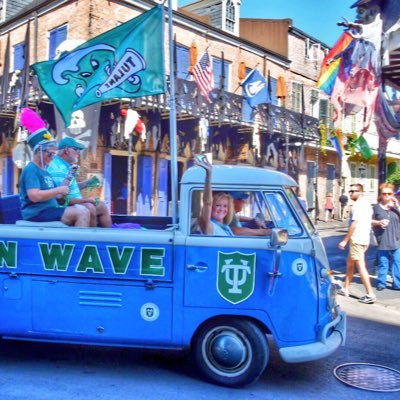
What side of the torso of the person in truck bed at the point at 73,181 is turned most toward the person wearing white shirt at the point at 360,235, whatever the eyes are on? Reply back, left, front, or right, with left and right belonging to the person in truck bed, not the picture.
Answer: front

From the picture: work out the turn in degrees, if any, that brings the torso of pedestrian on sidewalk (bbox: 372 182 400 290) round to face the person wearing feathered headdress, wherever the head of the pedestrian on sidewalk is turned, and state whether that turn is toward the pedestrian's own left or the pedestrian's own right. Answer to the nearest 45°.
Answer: approximately 45° to the pedestrian's own right

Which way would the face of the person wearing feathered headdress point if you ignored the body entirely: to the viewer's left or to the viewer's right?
to the viewer's right

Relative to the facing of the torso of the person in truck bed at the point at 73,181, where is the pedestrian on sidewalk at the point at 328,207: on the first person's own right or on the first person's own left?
on the first person's own left

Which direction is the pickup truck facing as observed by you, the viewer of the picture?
facing to the right of the viewer

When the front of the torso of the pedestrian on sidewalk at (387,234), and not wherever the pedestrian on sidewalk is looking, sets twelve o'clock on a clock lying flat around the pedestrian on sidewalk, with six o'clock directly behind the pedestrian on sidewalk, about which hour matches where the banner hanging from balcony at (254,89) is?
The banner hanging from balcony is roughly at 5 o'clock from the pedestrian on sidewalk.

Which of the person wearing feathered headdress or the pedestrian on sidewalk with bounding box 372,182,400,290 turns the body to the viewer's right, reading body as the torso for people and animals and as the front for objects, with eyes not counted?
the person wearing feathered headdress

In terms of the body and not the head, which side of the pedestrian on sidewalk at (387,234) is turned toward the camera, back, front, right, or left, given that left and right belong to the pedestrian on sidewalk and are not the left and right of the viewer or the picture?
front

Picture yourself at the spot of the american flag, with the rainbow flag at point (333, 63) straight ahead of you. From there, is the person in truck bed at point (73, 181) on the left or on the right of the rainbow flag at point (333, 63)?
right
